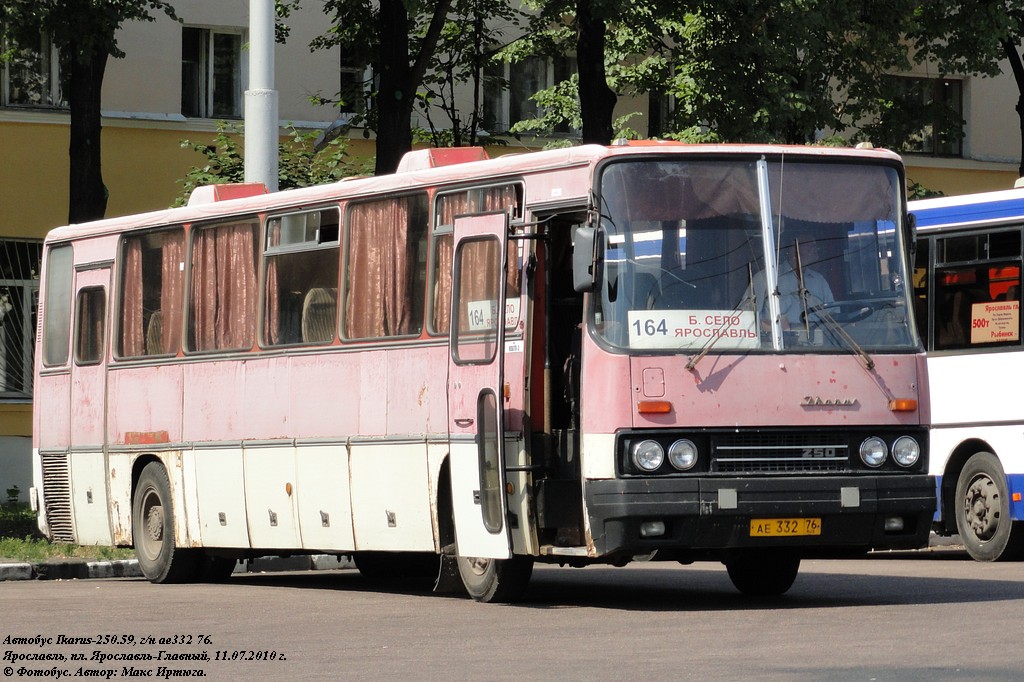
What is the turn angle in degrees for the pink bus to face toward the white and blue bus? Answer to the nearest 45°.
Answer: approximately 90° to its left

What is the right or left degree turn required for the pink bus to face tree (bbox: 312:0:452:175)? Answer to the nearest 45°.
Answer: approximately 135° to its left

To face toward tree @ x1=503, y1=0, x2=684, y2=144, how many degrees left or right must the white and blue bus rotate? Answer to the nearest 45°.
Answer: approximately 180°

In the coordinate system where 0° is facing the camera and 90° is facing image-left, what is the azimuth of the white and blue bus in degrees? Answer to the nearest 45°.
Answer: approximately 315°

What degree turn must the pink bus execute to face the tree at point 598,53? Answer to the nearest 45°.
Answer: approximately 135° to its left

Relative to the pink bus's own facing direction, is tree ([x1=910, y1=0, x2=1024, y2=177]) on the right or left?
on its left

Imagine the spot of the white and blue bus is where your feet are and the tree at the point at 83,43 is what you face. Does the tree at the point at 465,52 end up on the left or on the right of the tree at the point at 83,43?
right

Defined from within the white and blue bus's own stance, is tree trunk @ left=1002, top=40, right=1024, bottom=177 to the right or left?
on its left

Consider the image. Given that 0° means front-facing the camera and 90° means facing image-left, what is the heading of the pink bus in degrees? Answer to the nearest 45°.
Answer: approximately 315°

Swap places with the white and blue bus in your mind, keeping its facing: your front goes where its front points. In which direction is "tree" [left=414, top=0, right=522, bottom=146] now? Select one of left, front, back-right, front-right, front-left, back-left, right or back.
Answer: back

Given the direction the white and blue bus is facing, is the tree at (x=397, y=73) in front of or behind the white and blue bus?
behind

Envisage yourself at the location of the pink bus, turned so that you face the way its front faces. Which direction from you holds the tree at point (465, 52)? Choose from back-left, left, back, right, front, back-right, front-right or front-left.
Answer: back-left
